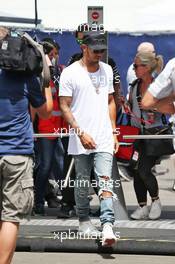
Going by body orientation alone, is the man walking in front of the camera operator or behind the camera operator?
in front

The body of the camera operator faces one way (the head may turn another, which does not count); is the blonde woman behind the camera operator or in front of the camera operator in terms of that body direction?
in front

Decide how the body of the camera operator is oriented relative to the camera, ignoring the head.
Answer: away from the camera
